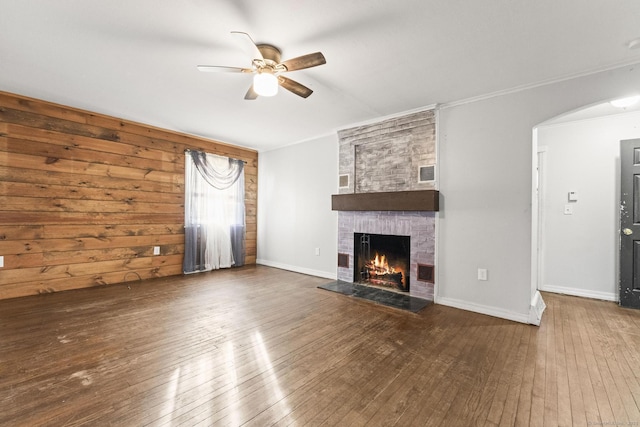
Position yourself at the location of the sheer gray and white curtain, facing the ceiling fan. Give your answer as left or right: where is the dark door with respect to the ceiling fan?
left

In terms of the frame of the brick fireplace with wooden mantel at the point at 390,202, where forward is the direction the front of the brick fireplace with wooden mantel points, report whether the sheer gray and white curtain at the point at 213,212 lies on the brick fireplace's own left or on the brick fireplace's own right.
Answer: on the brick fireplace's own right

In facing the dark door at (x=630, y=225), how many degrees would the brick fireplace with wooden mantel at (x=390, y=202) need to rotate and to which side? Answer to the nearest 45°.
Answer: approximately 135° to its left

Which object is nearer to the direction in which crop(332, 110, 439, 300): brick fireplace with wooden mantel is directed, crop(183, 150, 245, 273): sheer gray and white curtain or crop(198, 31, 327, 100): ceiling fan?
the ceiling fan

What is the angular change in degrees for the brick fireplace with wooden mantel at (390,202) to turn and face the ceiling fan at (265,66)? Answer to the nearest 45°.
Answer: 0° — it already faces it

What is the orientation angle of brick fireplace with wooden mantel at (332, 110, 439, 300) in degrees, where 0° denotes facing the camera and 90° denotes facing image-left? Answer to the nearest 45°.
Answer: approximately 45°

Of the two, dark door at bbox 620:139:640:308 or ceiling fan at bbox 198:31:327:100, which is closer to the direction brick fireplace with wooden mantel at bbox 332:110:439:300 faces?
the ceiling fan
